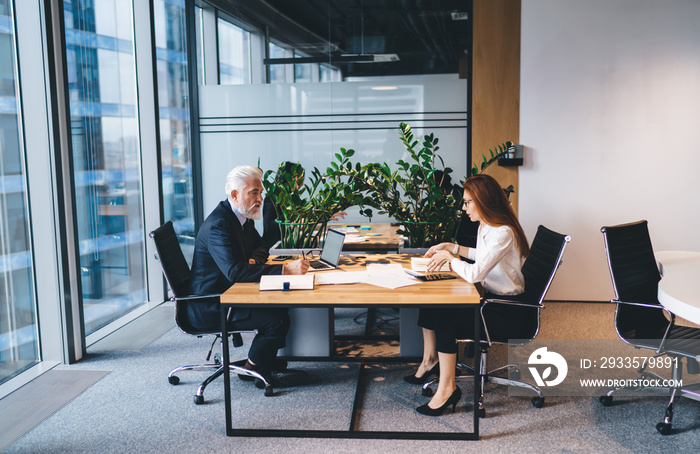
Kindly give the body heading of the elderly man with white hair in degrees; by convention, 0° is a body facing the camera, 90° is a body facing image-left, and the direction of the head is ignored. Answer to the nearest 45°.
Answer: approximately 270°

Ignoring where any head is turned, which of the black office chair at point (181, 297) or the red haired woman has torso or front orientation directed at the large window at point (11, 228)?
the red haired woman

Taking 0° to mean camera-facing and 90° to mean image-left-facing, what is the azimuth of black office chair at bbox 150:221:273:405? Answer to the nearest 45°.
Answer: approximately 270°

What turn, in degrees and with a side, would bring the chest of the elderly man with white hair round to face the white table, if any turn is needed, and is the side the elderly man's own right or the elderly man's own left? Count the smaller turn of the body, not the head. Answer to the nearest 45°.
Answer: approximately 45° to the elderly man's own right

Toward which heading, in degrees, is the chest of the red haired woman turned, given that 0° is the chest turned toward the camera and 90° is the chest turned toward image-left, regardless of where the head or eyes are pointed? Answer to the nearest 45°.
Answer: approximately 90°

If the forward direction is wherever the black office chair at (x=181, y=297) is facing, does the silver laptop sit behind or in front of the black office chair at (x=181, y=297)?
in front

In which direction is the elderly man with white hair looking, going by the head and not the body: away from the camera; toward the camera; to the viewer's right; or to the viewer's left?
to the viewer's right

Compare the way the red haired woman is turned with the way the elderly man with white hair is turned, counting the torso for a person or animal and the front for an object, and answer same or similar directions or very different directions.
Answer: very different directions

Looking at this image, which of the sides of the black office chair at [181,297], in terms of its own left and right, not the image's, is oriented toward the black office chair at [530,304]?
front

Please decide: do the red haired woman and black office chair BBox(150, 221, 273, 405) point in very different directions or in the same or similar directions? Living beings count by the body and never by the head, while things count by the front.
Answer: very different directions

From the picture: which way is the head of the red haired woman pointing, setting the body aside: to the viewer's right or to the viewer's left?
to the viewer's left

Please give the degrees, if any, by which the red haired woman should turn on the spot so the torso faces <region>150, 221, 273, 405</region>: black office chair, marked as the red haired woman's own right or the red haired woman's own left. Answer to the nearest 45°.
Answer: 0° — they already face it

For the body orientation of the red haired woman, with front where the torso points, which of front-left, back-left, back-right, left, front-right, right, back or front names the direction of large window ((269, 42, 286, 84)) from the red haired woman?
front-right

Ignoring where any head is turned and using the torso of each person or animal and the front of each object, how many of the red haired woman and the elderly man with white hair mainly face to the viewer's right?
1
